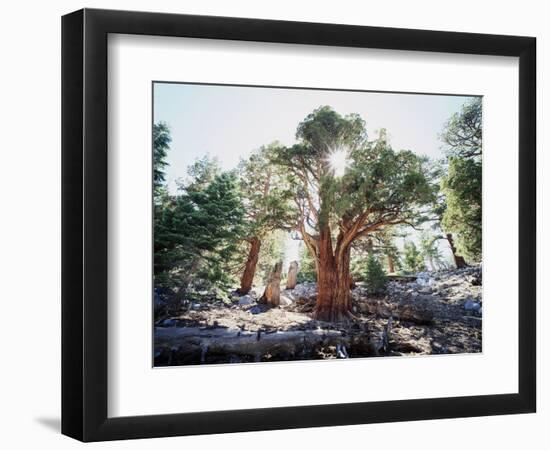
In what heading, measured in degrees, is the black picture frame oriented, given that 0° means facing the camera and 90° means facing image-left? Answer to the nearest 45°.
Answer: approximately 315°
